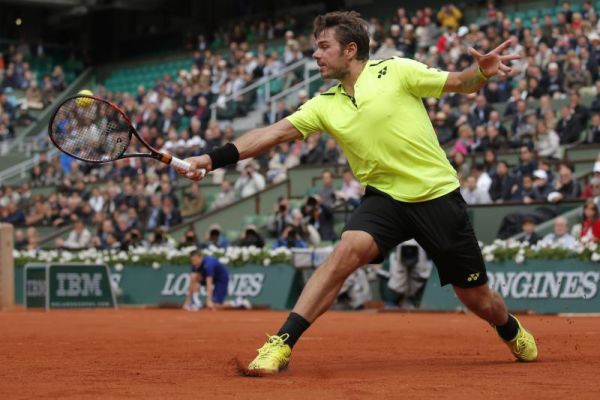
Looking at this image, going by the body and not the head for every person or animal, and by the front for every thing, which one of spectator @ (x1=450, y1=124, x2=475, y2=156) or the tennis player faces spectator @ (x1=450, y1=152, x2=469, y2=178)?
spectator @ (x1=450, y1=124, x2=475, y2=156)

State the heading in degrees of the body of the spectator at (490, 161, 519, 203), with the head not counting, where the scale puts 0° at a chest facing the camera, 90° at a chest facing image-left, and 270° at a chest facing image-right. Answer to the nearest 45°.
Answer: approximately 0°

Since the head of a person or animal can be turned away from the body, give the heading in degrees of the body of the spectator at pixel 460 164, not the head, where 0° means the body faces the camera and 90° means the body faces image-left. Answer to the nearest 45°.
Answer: approximately 0°

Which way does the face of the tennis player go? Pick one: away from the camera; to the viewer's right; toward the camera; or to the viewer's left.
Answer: to the viewer's left

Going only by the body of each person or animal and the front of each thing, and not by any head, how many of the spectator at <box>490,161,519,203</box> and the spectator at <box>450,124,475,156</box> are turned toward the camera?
2

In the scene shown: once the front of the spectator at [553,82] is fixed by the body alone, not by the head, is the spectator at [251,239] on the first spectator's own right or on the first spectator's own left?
on the first spectator's own right

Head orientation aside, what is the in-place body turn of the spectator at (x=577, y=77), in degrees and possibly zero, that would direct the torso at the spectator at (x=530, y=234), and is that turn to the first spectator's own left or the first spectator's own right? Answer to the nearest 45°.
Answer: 0° — they already face them

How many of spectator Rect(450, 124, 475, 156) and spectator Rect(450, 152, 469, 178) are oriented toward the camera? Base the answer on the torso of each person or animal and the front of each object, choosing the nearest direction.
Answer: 2

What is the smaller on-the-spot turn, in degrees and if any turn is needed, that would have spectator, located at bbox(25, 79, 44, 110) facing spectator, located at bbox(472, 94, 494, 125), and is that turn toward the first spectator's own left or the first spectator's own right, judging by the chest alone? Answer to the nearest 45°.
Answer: approximately 45° to the first spectator's own left

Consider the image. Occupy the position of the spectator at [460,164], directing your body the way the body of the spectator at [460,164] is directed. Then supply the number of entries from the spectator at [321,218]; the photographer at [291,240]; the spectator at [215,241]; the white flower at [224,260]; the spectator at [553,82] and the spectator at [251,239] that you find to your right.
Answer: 5

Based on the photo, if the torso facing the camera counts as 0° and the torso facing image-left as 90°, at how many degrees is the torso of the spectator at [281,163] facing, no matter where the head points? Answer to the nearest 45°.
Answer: approximately 45°

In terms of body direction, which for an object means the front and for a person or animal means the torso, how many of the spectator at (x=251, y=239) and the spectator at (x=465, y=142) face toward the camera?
2
